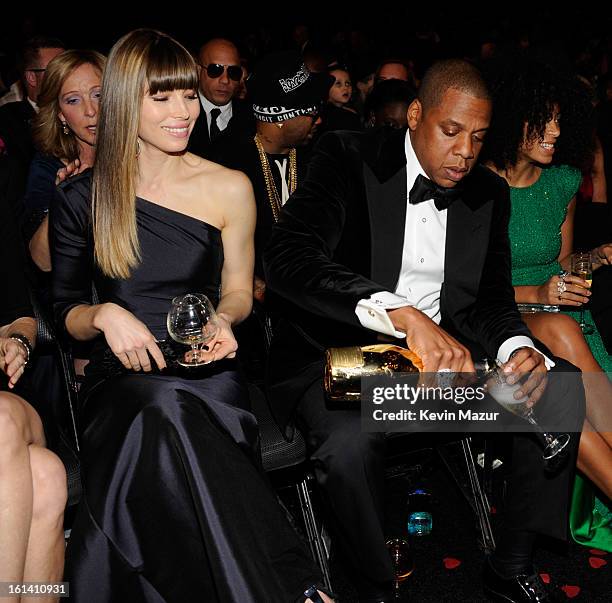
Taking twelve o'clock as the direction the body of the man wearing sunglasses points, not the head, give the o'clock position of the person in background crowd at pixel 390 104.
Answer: The person in background crowd is roughly at 10 o'clock from the man wearing sunglasses.

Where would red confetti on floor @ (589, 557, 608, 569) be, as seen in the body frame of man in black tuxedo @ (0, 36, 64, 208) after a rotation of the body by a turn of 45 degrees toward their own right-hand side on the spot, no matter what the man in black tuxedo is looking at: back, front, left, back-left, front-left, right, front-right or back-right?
front-left

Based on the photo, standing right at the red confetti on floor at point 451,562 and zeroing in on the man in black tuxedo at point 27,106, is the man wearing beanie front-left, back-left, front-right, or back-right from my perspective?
front-right

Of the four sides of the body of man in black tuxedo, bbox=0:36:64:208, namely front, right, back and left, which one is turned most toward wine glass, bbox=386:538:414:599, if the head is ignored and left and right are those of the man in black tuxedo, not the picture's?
front

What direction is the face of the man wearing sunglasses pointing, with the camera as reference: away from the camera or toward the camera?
toward the camera

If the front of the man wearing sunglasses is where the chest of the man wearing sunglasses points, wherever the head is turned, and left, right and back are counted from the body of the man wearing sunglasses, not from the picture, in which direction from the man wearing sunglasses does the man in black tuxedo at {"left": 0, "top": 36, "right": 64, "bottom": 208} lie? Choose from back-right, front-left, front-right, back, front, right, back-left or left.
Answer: front-right

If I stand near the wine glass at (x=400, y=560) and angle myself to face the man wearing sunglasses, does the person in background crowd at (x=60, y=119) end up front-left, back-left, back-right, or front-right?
front-left

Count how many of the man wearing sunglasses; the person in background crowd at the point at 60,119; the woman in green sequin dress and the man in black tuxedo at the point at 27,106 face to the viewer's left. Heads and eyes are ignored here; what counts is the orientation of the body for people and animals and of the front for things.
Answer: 0

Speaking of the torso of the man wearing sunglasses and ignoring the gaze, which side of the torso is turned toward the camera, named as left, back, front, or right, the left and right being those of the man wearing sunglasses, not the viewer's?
front

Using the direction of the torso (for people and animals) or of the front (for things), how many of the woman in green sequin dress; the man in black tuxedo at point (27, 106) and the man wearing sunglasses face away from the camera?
0

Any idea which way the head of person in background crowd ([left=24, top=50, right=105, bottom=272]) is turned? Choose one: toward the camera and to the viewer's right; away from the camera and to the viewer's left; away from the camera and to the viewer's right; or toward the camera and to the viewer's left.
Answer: toward the camera and to the viewer's right

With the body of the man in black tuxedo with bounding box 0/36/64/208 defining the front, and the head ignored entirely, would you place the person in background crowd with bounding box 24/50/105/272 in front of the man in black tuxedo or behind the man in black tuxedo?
in front

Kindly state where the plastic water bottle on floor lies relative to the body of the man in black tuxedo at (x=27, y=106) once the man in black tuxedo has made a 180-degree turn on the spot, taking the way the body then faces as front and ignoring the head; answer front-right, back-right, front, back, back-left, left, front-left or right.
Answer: back

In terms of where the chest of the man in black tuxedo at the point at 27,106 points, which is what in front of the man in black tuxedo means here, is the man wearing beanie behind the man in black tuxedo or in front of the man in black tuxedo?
in front

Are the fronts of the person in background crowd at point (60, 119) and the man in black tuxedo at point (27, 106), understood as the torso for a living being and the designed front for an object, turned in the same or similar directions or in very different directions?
same or similar directions

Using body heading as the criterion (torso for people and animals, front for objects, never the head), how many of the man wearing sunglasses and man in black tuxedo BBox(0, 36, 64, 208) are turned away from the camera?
0
